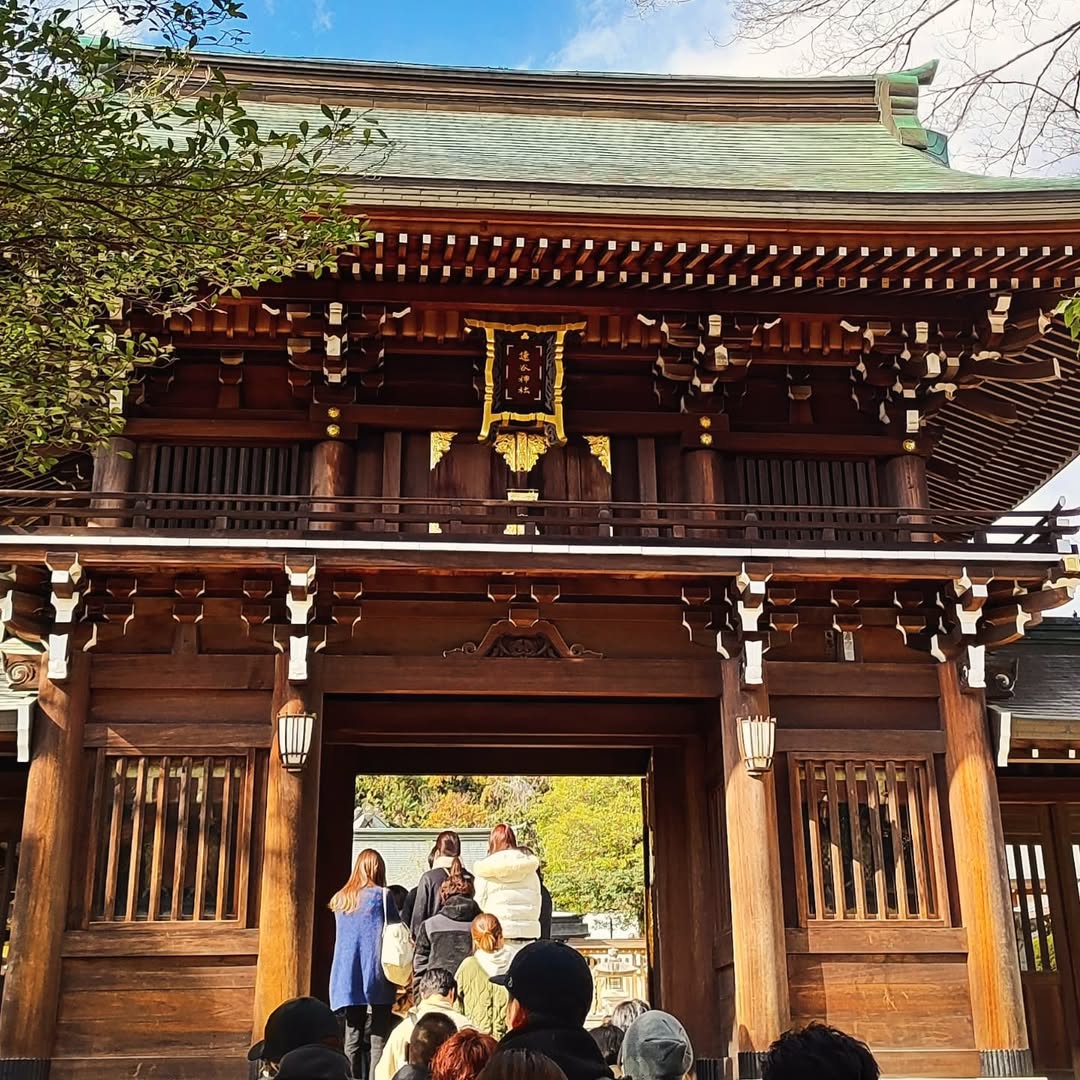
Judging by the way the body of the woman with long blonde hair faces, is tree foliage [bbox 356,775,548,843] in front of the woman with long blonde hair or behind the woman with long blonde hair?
in front

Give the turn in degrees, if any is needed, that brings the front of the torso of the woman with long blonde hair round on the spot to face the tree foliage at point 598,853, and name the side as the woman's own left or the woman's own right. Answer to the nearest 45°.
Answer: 0° — they already face it

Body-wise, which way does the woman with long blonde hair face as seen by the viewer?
away from the camera

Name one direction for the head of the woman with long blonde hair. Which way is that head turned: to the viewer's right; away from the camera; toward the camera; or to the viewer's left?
away from the camera

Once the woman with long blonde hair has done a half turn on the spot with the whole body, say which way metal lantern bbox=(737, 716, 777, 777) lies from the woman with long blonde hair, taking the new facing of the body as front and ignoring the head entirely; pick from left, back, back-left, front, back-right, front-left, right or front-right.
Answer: left
